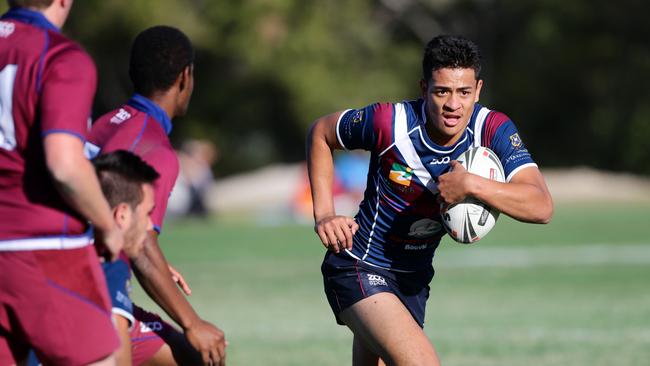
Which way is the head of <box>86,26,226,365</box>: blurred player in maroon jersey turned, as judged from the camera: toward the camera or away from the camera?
away from the camera

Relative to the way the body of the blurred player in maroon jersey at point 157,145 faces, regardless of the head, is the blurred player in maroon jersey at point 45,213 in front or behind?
behind

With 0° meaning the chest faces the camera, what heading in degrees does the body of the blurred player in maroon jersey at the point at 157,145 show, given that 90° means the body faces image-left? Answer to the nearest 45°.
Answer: approximately 225°

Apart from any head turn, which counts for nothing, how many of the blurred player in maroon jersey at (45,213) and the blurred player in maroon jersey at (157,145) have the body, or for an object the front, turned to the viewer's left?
0

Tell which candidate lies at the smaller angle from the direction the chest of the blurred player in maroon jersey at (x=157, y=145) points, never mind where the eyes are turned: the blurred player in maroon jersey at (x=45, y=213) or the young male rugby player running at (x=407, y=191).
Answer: the young male rugby player running

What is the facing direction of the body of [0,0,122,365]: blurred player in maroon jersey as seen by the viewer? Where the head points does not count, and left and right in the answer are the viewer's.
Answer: facing away from the viewer and to the right of the viewer
